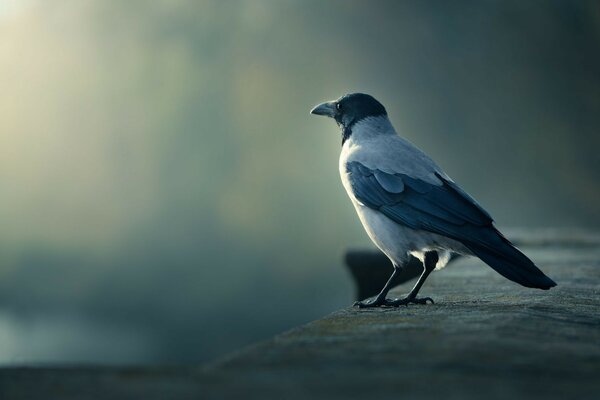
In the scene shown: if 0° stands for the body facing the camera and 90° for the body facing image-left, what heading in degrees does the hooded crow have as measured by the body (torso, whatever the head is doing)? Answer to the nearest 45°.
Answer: approximately 90°
